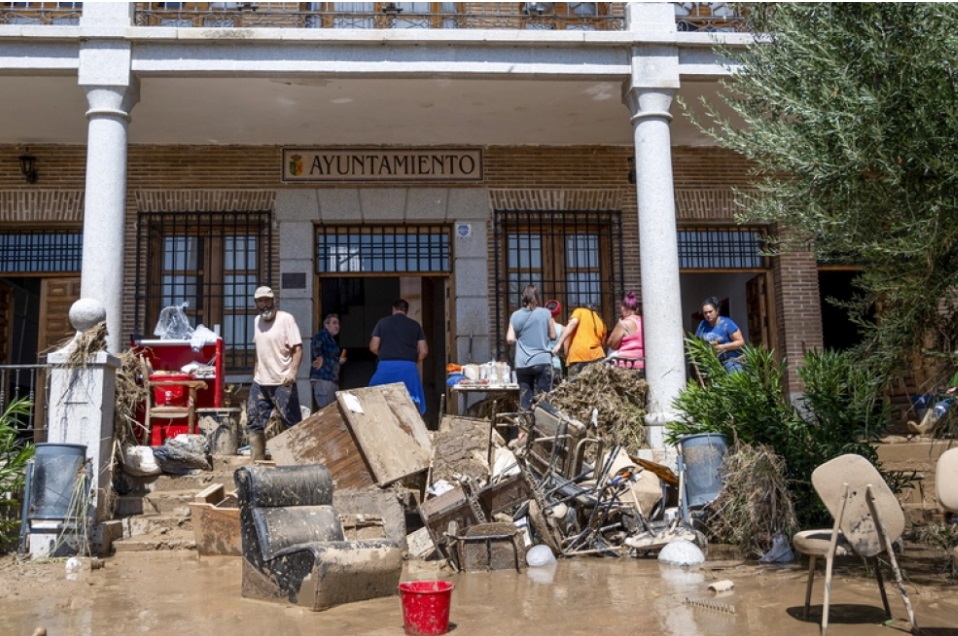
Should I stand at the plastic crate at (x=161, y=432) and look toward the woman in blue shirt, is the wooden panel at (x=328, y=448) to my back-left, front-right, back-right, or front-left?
front-right

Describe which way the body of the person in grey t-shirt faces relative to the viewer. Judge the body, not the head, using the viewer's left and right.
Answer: facing away from the viewer

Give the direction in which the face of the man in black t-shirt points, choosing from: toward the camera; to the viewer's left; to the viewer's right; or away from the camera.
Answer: away from the camera

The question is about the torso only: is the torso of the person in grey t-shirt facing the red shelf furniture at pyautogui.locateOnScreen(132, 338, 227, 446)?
no

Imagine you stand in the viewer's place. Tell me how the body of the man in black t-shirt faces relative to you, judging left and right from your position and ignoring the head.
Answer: facing away from the viewer

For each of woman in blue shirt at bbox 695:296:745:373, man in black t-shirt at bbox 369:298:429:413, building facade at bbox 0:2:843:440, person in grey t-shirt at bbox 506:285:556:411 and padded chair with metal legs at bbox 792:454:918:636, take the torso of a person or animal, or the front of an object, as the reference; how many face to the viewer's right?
0

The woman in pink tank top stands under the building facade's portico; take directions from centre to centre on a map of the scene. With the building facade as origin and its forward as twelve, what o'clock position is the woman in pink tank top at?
The woman in pink tank top is roughly at 10 o'clock from the building facade.

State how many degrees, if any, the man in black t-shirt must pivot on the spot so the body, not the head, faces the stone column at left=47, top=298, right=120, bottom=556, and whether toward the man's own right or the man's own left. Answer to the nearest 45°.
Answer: approximately 135° to the man's own left

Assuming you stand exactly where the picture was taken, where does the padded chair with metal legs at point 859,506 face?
facing away from the viewer and to the left of the viewer

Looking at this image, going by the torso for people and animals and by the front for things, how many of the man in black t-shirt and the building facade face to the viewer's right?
0

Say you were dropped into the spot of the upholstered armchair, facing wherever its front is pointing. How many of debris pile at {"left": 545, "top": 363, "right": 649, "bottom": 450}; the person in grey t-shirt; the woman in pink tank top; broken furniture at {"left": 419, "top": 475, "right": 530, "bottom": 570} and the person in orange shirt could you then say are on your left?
5

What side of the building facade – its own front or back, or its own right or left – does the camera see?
front

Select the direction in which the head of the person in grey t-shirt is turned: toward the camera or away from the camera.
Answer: away from the camera

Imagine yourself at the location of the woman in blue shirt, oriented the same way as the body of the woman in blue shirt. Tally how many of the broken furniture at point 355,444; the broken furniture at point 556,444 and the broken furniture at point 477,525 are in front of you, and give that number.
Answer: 3

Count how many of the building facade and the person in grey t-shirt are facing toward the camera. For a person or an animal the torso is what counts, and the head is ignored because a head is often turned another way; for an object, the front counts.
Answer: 1

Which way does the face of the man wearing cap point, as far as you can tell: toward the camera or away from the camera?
toward the camera
